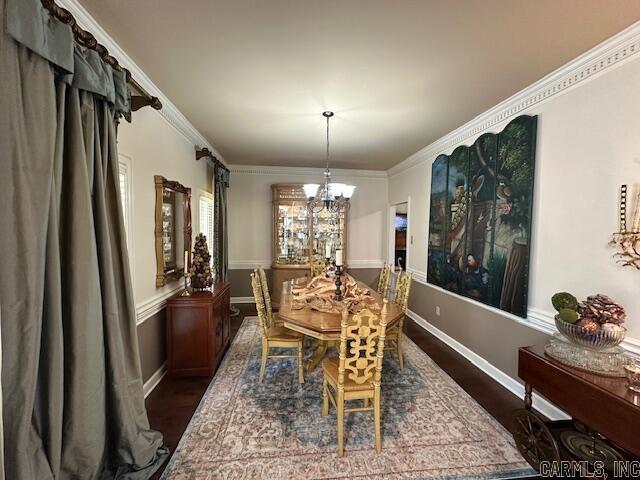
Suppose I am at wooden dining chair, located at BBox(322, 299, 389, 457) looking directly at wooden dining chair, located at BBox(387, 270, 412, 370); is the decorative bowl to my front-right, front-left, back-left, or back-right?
front-right

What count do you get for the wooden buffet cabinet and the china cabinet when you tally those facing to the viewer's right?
1

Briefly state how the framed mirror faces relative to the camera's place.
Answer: facing the viewer and to the right of the viewer

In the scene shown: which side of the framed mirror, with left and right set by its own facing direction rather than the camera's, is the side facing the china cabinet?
left

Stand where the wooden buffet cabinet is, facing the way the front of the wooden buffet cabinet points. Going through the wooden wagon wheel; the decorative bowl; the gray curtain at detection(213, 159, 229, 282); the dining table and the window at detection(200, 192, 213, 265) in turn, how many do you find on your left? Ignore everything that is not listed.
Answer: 2

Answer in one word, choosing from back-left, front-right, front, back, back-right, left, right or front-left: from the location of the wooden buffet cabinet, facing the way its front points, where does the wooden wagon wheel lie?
front-right

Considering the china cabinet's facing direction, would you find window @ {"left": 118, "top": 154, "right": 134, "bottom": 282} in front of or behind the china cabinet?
in front

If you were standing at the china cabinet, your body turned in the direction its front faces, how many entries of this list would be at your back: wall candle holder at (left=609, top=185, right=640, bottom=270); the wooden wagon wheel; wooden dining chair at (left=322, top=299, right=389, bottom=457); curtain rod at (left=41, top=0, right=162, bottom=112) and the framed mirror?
0

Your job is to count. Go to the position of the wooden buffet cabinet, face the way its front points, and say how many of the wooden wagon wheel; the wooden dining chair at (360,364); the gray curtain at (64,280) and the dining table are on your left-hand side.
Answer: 0

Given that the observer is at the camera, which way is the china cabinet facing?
facing the viewer

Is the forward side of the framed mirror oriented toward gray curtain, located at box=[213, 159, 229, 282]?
no

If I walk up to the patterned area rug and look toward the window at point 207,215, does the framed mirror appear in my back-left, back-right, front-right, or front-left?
front-left

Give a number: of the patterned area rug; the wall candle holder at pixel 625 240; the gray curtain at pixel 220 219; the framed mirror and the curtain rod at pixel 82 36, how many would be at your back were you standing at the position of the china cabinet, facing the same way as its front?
0

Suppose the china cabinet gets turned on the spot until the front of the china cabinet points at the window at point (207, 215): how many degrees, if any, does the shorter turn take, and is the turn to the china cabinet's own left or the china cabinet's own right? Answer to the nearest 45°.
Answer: approximately 45° to the china cabinet's own right

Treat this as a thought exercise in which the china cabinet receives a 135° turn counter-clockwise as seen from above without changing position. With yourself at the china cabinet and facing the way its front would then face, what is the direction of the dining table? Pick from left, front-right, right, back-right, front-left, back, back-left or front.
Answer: back-right

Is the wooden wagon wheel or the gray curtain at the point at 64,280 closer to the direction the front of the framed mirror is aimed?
the wooden wagon wheel

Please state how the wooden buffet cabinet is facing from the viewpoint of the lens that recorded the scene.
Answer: facing to the right of the viewer

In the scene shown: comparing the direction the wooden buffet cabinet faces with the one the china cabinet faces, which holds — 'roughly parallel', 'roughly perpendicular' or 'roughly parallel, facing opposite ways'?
roughly perpendicular

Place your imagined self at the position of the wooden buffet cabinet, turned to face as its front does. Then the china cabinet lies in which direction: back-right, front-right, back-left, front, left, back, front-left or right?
front-left
